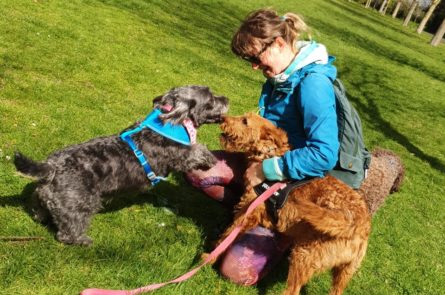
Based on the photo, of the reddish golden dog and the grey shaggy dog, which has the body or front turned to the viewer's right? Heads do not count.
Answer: the grey shaggy dog

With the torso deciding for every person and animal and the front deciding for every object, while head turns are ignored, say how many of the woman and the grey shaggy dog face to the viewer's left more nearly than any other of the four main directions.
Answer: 1

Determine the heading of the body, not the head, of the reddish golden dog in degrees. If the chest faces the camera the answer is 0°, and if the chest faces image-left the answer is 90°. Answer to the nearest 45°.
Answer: approximately 135°

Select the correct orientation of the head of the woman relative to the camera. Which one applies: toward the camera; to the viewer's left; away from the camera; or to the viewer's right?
to the viewer's left

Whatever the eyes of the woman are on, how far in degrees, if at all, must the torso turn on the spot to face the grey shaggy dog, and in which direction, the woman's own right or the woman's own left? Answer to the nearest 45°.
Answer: approximately 45° to the woman's own left

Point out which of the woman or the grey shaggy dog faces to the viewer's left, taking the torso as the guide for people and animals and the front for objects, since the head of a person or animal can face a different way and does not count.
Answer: the woman

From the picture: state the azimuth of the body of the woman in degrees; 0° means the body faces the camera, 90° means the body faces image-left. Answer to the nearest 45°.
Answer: approximately 90°

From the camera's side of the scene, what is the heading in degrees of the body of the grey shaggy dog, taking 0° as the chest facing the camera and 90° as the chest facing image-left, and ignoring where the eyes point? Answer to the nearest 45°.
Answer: approximately 270°
